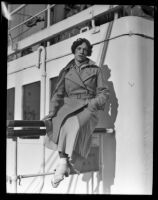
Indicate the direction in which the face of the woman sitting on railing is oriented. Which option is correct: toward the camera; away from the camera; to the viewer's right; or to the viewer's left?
toward the camera

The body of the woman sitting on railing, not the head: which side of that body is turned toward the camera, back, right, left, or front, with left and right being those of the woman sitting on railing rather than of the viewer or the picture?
front
